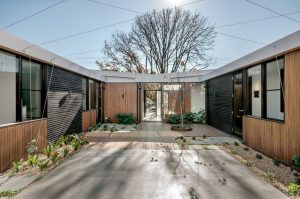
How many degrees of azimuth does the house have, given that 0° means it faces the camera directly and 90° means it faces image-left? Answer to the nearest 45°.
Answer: approximately 0°

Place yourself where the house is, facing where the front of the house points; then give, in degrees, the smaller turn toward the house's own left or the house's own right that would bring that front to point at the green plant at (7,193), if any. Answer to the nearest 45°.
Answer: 0° — it already faces it

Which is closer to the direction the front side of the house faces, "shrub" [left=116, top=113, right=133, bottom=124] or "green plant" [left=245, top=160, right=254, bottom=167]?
the green plant

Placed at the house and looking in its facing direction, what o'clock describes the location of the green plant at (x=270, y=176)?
The green plant is roughly at 10 o'clock from the house.

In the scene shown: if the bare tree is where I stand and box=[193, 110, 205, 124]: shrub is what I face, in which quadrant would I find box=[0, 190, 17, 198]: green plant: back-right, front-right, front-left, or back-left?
front-right

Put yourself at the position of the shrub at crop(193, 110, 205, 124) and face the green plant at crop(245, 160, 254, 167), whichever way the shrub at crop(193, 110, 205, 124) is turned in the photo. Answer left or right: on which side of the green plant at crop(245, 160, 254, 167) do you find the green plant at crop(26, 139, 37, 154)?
right

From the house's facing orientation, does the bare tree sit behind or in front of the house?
behind

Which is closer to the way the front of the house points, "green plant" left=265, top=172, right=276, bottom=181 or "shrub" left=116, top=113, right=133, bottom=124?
the green plant
